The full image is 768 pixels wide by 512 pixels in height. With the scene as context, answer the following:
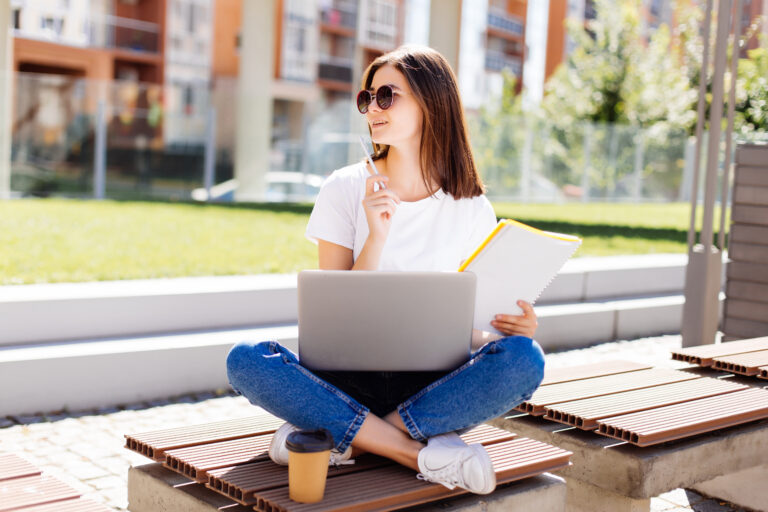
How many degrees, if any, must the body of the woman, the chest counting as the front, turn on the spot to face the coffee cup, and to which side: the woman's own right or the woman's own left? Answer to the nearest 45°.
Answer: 0° — they already face it

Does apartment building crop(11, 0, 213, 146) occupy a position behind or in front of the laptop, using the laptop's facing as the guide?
in front

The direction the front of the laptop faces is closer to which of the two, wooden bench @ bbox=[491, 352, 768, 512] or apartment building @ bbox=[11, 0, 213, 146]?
the apartment building

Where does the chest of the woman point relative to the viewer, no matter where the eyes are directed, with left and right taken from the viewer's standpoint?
facing the viewer

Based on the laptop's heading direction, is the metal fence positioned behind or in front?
in front

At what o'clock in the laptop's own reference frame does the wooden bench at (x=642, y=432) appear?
The wooden bench is roughly at 2 o'clock from the laptop.

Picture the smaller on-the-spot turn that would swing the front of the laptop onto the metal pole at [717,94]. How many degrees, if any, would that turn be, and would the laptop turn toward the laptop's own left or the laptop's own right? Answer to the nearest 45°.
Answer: approximately 45° to the laptop's own right

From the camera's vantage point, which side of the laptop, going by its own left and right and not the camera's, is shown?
back

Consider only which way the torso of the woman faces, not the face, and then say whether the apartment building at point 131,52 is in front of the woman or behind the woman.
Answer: behind

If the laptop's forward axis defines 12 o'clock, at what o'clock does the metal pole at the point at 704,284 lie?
The metal pole is roughly at 1 o'clock from the laptop.

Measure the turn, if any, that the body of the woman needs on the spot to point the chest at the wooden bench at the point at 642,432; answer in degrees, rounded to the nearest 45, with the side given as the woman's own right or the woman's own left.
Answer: approximately 90° to the woman's own left
